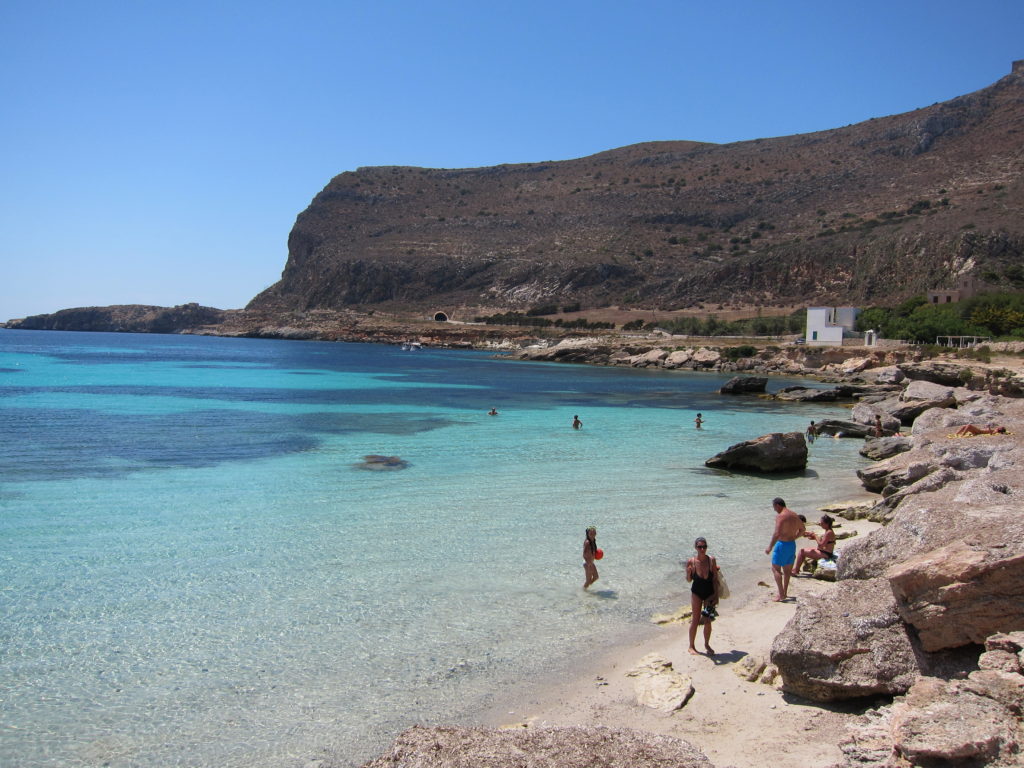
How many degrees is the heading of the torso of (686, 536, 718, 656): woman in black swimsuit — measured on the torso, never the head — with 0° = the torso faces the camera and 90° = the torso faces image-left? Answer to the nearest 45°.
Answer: approximately 0°

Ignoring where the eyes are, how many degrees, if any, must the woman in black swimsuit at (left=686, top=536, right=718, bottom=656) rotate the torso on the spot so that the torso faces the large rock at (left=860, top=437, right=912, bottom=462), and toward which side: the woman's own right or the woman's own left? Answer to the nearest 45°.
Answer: approximately 180°

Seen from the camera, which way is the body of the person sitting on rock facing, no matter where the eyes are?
to the viewer's left

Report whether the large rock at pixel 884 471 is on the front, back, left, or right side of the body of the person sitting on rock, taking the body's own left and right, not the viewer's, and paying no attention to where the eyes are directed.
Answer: right

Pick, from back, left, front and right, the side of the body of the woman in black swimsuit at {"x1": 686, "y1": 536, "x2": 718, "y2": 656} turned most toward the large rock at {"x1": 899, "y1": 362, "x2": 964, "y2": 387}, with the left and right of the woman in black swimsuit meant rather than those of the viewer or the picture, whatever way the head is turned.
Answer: back

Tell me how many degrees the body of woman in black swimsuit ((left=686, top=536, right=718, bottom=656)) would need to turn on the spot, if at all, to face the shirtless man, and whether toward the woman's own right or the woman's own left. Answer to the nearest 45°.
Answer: approximately 135° to the woman's own left

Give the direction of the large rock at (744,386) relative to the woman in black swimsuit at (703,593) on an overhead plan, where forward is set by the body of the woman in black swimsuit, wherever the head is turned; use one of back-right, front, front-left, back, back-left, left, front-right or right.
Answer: back

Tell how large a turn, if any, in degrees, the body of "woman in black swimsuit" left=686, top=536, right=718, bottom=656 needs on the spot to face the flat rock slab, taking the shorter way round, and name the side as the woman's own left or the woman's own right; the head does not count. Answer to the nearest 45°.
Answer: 0° — they already face it

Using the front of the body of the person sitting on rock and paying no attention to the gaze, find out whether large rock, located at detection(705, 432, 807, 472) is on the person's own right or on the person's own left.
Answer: on the person's own right

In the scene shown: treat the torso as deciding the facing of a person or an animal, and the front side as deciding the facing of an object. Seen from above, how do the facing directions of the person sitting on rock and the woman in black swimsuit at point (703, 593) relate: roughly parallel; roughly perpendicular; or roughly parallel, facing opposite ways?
roughly perpendicular

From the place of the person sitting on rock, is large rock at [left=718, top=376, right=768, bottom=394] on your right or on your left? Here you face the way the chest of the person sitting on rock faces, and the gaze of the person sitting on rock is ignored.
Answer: on your right
